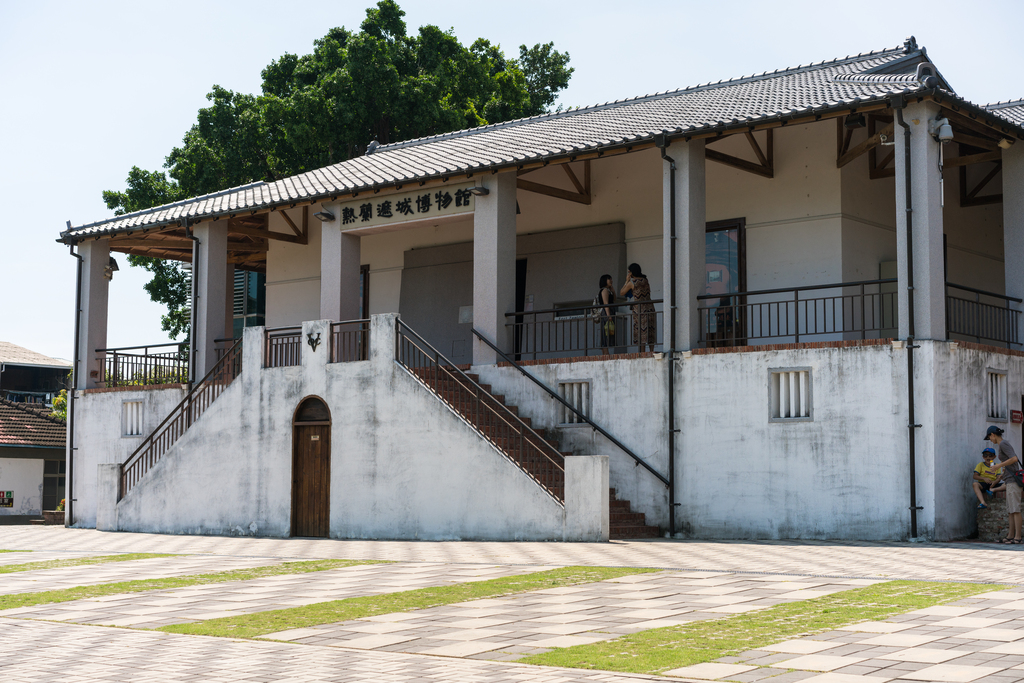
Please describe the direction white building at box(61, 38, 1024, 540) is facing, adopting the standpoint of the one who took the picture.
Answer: facing the viewer and to the left of the viewer

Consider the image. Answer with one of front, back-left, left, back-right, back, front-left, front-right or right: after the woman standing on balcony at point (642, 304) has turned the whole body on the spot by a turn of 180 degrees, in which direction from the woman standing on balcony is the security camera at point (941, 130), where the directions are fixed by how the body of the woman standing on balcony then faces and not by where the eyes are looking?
front-right

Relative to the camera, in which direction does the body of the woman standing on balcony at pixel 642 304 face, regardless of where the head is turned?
to the viewer's left

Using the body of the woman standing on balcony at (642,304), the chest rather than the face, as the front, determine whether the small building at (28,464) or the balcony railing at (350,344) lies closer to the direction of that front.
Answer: the balcony railing

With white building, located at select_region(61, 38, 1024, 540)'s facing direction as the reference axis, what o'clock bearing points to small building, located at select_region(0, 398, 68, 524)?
The small building is roughly at 3 o'clock from the white building.
